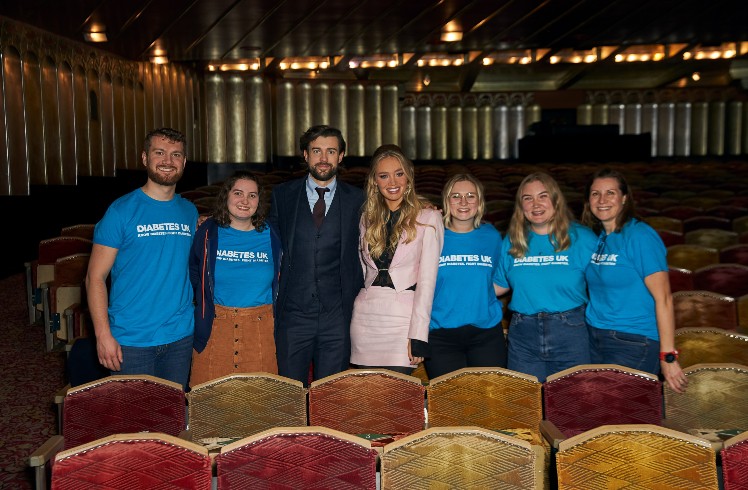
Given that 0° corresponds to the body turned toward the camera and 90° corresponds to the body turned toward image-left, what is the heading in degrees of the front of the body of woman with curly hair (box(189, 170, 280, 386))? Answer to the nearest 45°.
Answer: approximately 0°

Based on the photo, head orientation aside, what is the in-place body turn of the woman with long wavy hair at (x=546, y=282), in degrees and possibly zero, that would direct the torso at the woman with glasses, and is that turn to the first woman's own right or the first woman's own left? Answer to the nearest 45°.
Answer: approximately 90° to the first woman's own right

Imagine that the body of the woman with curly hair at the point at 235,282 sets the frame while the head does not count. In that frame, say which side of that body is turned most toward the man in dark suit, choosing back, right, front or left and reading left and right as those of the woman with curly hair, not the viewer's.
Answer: left

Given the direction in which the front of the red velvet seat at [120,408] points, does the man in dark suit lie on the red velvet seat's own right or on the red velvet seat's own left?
on the red velvet seat's own left
